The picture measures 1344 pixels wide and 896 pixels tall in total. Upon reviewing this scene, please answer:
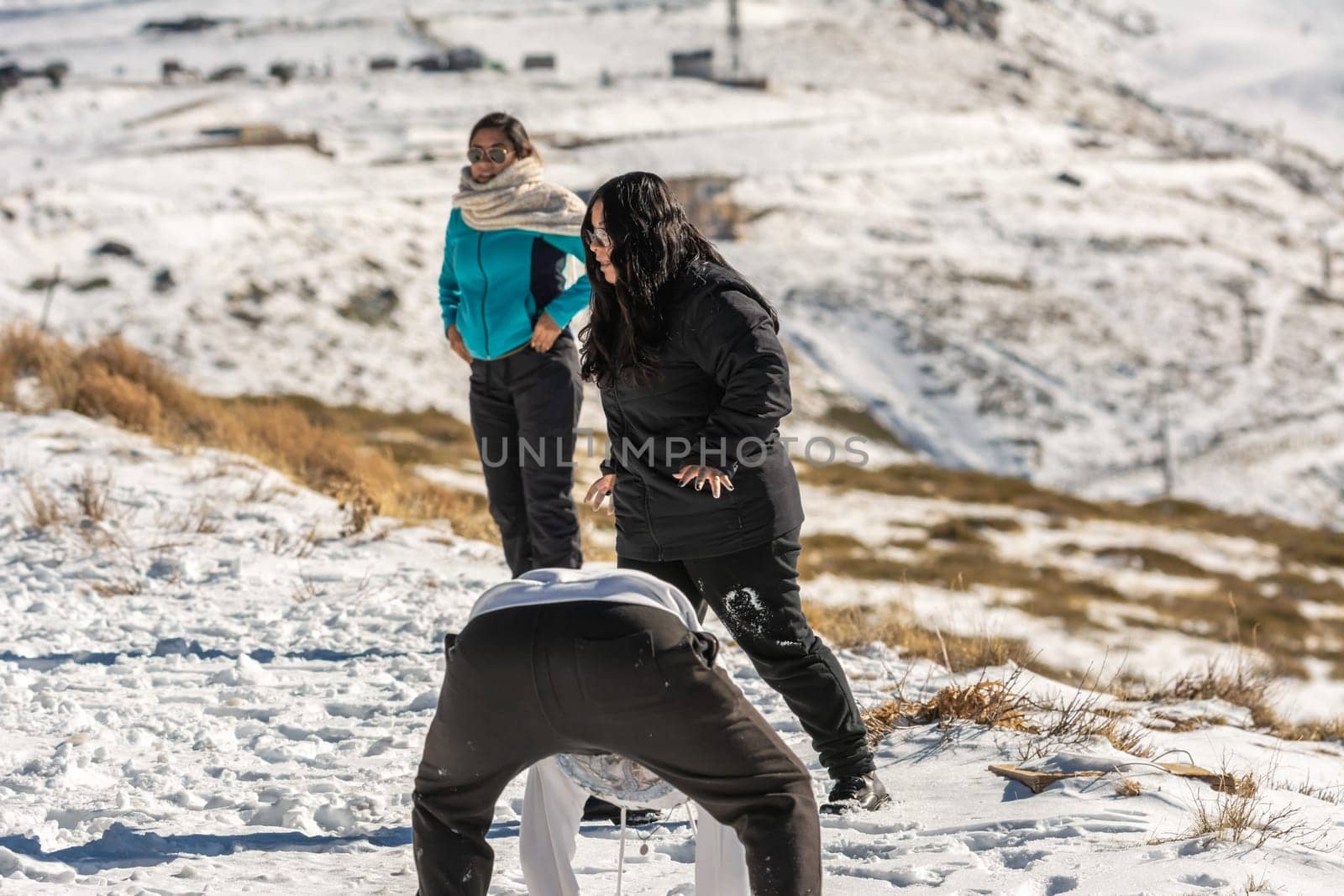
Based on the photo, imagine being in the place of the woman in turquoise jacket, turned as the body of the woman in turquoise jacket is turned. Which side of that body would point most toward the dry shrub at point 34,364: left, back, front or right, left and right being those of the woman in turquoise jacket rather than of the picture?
right

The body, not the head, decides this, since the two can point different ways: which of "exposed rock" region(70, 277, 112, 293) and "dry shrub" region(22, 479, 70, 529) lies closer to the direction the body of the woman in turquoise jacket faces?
the dry shrub

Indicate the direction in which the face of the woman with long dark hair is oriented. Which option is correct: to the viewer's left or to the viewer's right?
to the viewer's left

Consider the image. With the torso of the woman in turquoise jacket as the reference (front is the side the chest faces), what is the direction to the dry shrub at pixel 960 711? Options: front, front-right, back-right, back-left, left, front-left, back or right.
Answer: left

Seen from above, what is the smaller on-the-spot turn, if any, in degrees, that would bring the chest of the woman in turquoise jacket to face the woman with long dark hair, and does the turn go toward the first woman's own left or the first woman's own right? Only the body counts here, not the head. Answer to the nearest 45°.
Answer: approximately 45° to the first woman's own left

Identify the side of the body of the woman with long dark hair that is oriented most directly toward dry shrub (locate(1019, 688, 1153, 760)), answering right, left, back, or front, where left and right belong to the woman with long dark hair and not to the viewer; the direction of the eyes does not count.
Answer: back

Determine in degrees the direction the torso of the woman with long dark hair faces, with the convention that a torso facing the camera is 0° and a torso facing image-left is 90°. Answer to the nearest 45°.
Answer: approximately 45°

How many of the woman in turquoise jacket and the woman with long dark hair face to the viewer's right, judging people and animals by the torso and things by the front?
0

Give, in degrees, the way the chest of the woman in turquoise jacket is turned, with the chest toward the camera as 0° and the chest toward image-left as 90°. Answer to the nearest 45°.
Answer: approximately 45°
